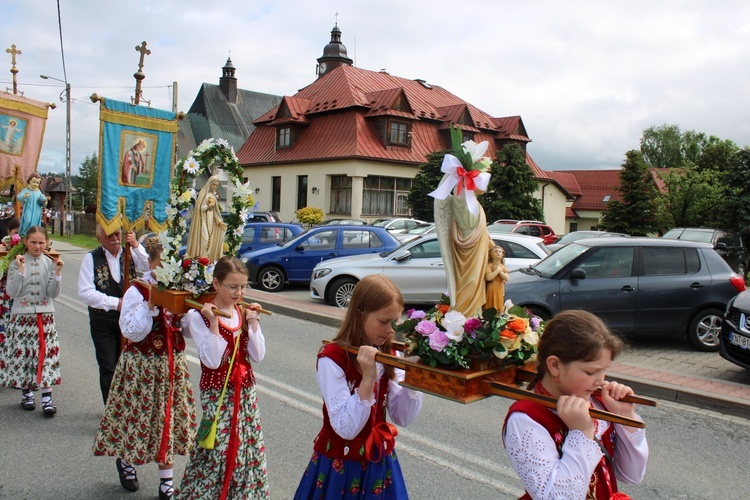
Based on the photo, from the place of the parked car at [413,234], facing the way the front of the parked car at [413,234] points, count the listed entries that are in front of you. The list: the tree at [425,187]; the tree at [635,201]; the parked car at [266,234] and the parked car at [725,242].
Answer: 1

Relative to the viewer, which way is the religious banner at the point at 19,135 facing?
toward the camera

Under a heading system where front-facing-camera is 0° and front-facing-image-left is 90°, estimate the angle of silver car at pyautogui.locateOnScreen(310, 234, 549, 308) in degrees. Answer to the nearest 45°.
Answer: approximately 90°

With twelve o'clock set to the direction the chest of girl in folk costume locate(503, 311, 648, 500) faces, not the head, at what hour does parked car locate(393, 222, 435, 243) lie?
The parked car is roughly at 7 o'clock from the girl in folk costume.

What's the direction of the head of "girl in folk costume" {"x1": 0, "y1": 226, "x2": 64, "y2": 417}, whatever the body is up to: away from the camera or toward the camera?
toward the camera

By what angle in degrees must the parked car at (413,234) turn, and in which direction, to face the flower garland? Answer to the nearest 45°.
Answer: approximately 45° to its left

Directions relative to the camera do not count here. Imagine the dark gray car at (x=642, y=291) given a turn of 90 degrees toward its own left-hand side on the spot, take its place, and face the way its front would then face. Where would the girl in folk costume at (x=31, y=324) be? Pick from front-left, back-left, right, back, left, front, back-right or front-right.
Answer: front-right

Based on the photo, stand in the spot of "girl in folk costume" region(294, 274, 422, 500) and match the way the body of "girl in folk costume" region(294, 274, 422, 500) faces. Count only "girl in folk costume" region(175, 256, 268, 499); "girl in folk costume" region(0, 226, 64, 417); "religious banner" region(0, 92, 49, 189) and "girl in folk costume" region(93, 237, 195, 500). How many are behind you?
4

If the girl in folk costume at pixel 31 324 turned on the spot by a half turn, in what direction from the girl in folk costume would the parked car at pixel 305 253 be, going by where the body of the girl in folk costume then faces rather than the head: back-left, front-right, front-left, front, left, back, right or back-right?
front-right

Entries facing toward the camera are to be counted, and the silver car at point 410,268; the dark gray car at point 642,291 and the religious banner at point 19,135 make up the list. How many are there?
1

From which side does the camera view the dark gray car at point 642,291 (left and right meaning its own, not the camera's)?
left

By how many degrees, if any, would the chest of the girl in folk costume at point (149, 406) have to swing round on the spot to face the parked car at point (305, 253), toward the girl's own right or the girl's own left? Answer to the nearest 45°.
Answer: approximately 135° to the girl's own left
